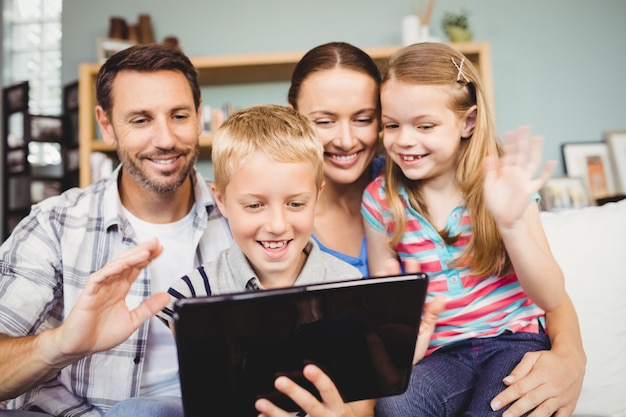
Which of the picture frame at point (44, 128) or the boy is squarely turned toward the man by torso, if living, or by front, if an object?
the picture frame

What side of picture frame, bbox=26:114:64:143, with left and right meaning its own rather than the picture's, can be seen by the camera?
front

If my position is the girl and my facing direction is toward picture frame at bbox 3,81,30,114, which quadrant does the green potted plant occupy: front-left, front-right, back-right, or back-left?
front-right

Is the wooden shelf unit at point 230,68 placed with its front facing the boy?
yes

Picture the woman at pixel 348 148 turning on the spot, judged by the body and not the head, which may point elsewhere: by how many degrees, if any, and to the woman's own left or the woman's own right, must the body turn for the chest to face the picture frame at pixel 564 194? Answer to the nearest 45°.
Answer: approximately 135° to the woman's own left

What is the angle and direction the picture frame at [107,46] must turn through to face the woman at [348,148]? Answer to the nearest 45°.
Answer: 0° — it already faces them

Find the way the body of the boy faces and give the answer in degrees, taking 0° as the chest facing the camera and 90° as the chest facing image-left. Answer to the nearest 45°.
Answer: approximately 0°

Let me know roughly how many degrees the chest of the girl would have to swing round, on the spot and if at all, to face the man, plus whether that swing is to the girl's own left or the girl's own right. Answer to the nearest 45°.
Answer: approximately 45° to the girl's own right

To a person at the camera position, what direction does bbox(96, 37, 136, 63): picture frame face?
facing the viewer

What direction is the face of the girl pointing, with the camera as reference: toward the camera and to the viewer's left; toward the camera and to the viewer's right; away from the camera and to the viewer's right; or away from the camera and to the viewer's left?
toward the camera and to the viewer's left

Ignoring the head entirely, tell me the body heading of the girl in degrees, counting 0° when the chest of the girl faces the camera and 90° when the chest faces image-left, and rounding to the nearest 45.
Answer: approximately 45°

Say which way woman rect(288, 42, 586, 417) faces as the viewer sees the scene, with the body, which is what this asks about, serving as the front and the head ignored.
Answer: toward the camera

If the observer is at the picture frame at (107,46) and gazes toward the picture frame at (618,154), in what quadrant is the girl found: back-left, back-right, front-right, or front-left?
front-right

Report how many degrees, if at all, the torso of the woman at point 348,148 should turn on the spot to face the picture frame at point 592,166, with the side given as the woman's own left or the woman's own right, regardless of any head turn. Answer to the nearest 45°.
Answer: approximately 135° to the woman's own left
